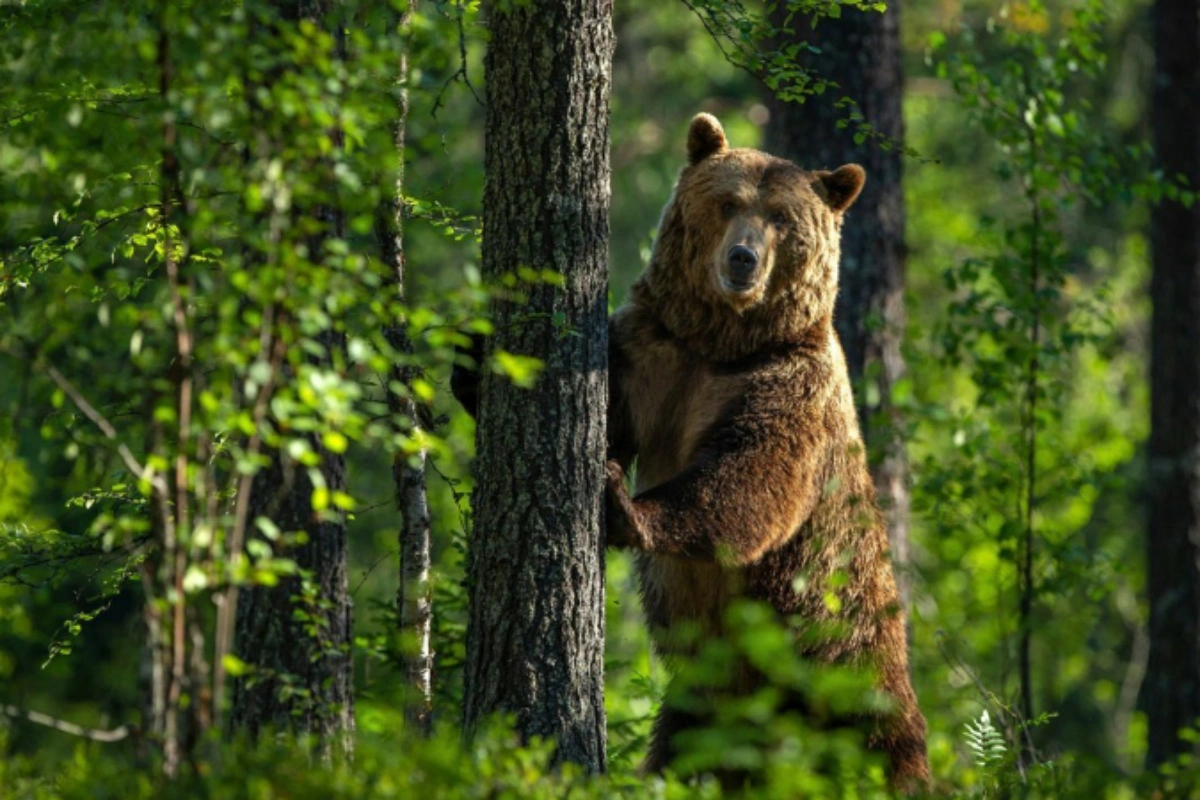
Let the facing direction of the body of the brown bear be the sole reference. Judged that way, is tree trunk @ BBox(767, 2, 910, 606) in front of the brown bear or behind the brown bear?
behind

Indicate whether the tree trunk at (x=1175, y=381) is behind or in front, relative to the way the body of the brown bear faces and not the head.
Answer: behind

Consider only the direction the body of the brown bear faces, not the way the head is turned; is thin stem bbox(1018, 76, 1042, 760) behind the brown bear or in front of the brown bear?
behind

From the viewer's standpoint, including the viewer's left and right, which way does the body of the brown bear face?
facing the viewer and to the left of the viewer

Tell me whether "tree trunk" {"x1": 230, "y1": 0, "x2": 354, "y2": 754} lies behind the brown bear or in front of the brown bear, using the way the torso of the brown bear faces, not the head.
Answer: in front

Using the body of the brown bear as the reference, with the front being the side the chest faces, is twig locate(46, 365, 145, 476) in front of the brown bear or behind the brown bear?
in front

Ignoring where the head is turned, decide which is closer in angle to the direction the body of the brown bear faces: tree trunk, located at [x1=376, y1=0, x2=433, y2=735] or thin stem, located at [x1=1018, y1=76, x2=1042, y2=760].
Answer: the tree trunk
